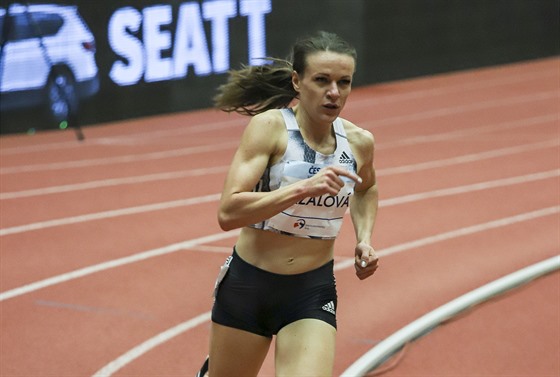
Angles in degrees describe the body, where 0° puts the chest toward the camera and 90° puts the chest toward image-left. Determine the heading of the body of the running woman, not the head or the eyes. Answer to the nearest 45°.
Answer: approximately 315°
